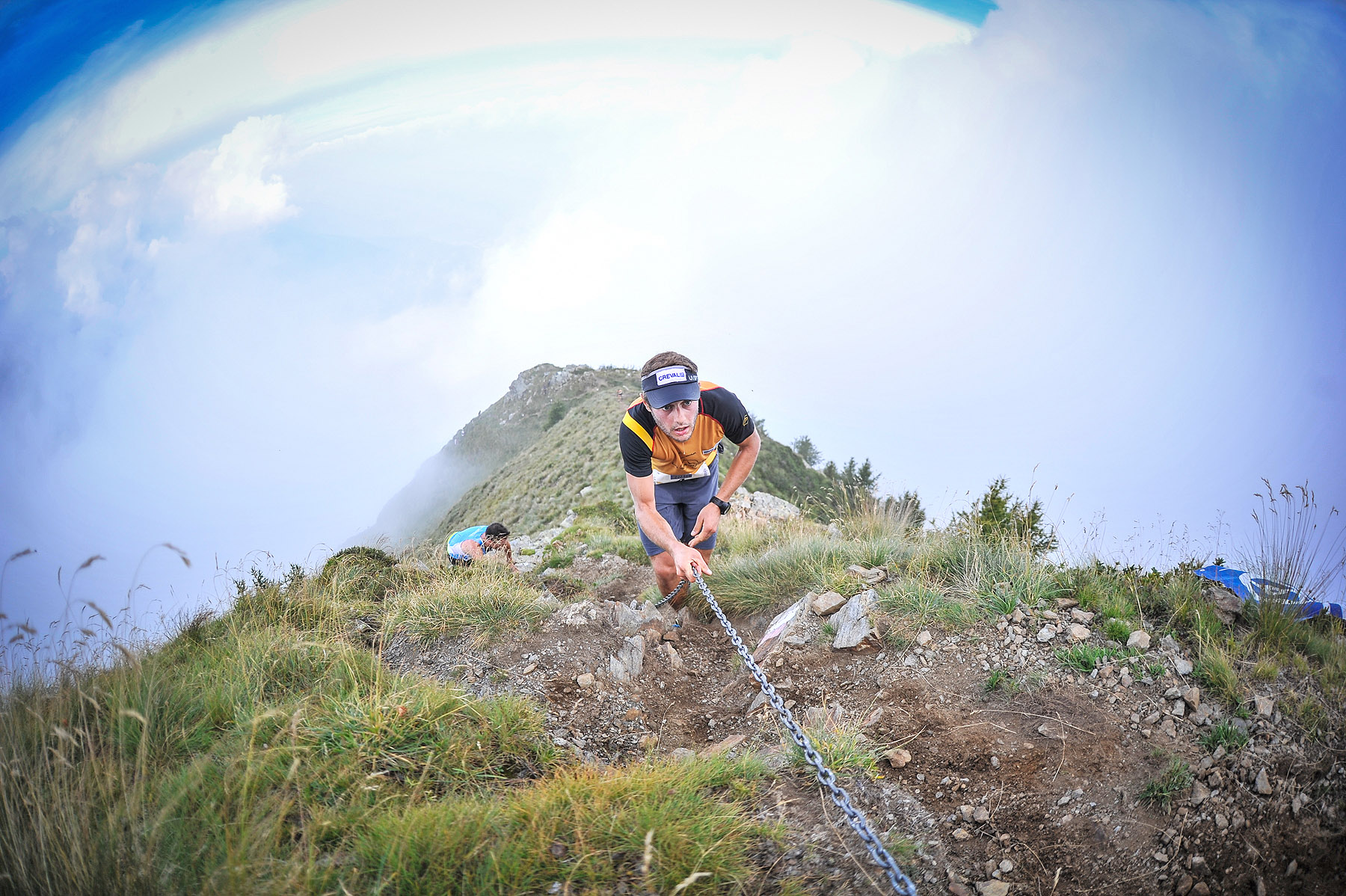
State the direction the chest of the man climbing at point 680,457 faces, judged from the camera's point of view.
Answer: toward the camera

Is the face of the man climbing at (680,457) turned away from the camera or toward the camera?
toward the camera

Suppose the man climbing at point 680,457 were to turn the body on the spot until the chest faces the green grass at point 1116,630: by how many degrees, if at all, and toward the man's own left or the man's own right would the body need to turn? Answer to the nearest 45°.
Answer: approximately 45° to the man's own left

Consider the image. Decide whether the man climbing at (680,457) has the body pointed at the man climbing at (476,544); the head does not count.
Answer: no

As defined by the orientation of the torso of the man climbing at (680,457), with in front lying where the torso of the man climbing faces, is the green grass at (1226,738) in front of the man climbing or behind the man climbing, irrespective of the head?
in front
